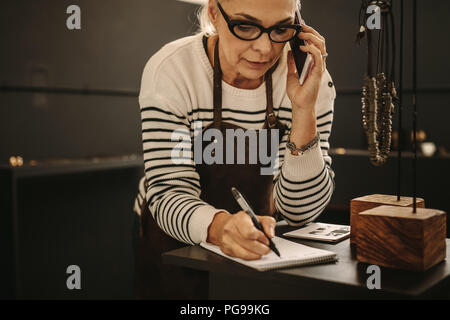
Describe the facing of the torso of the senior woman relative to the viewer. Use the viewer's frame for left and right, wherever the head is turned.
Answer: facing the viewer and to the right of the viewer
